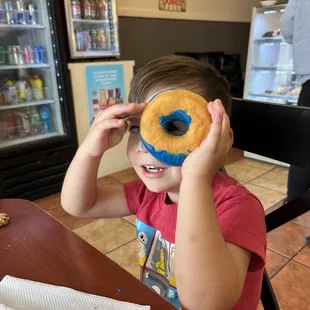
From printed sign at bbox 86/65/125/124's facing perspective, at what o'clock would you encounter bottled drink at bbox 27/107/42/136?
The bottled drink is roughly at 3 o'clock from the printed sign.

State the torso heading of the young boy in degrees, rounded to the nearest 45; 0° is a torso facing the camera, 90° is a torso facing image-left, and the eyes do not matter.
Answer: approximately 45°

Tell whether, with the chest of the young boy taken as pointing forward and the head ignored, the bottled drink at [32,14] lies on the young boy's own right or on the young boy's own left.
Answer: on the young boy's own right

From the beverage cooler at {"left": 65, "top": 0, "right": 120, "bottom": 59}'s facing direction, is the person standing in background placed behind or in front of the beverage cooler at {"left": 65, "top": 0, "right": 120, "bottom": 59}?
in front

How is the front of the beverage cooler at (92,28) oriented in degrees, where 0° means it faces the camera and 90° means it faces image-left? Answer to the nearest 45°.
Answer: approximately 0°

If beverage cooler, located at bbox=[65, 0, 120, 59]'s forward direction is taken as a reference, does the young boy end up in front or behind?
in front
